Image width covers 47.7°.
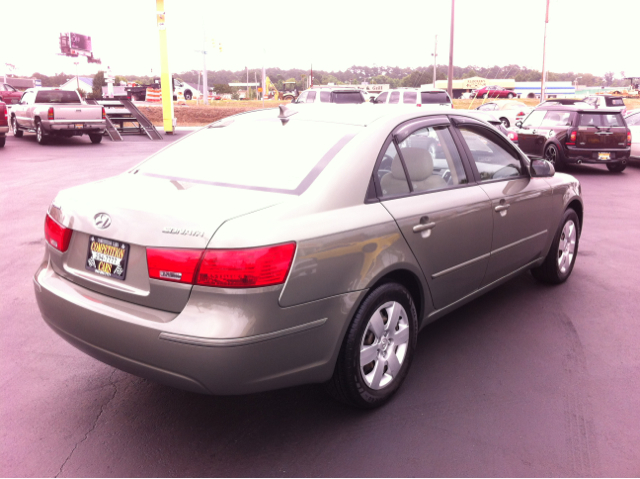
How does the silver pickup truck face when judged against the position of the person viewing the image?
facing away from the viewer and to the left of the viewer

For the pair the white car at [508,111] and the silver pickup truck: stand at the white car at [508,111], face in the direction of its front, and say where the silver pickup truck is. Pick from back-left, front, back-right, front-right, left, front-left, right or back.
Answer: left

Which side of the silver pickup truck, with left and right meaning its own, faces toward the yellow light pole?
right

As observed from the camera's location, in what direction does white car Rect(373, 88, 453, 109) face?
facing away from the viewer and to the left of the viewer

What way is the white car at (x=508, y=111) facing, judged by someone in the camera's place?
facing away from the viewer and to the left of the viewer
